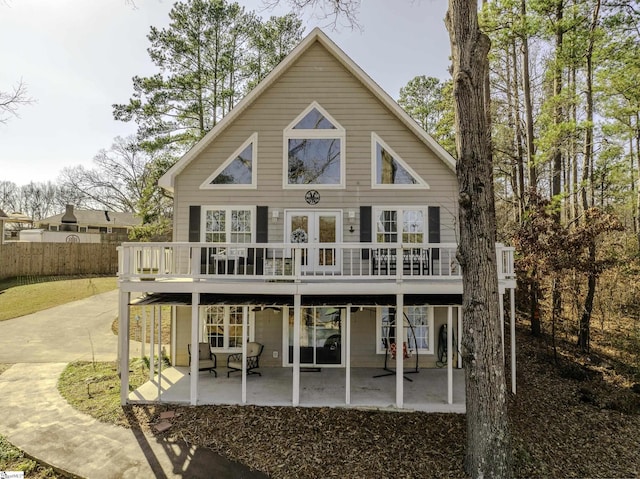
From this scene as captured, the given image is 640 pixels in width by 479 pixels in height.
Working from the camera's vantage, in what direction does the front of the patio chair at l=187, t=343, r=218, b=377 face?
facing the viewer and to the right of the viewer

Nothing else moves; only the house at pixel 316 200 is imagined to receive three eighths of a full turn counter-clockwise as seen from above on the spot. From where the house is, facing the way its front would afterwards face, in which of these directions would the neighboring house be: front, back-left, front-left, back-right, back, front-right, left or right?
left

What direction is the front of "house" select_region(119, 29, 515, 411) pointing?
toward the camera

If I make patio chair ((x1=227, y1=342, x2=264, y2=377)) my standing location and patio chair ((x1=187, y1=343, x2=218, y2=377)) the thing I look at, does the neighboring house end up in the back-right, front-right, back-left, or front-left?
front-right

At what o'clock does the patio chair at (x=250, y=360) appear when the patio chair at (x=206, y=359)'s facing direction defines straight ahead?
the patio chair at (x=250, y=360) is roughly at 11 o'clock from the patio chair at (x=206, y=359).

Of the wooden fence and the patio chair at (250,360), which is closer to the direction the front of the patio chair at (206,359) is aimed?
the patio chair

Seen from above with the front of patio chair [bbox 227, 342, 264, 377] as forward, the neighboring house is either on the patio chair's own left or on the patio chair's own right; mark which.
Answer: on the patio chair's own right

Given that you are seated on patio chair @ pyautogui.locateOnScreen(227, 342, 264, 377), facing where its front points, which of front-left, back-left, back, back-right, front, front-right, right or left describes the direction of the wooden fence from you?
right

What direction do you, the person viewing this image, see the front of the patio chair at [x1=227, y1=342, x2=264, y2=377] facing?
facing the viewer and to the left of the viewer

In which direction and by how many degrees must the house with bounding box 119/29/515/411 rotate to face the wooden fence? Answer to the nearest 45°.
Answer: approximately 135° to its right

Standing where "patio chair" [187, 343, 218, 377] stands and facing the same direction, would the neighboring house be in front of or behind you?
behind
